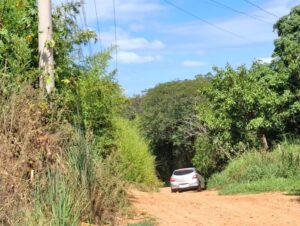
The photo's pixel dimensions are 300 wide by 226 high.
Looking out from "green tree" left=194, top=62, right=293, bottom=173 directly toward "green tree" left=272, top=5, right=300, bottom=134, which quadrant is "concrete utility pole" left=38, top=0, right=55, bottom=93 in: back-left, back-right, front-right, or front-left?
back-right

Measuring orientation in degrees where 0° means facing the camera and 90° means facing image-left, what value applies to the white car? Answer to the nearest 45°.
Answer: approximately 180°

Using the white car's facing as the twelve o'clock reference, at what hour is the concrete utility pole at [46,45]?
The concrete utility pole is roughly at 6 o'clock from the white car.
